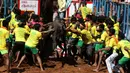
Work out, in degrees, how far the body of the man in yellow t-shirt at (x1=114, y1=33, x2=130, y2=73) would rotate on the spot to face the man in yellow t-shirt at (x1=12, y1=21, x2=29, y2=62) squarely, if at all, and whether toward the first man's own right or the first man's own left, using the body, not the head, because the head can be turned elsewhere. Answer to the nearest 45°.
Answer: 0° — they already face them

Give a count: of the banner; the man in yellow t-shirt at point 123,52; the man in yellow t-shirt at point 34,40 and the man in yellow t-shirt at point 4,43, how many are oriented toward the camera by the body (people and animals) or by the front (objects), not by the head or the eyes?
1

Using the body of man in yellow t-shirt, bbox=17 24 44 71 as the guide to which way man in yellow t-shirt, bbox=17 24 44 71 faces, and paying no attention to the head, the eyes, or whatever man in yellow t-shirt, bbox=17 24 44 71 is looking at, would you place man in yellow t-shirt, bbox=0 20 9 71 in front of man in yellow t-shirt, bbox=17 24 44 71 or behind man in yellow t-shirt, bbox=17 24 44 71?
behind

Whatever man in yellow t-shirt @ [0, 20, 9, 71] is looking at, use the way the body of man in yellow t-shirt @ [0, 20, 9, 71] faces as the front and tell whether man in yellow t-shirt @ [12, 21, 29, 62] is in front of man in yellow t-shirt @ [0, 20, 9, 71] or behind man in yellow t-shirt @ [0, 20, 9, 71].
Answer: in front

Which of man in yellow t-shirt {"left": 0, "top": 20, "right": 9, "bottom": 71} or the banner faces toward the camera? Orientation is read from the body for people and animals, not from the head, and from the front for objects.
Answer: the banner

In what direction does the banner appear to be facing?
toward the camera

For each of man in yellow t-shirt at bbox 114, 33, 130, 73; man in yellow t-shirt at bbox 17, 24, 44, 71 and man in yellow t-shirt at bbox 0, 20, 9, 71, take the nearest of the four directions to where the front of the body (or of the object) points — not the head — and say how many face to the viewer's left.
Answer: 1

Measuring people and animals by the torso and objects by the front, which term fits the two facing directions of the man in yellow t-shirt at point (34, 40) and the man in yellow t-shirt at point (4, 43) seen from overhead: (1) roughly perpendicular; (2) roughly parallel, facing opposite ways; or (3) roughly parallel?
roughly parallel

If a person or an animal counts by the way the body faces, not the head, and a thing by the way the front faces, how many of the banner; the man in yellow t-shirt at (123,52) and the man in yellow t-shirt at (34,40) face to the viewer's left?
1

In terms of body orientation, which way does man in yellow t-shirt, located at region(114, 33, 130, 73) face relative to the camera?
to the viewer's left

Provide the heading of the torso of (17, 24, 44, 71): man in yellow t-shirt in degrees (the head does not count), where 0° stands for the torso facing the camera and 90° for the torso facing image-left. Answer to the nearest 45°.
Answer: approximately 225°

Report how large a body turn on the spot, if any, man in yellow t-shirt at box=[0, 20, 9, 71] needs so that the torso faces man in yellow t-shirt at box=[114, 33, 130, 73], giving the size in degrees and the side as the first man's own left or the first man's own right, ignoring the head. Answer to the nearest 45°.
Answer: approximately 45° to the first man's own right
